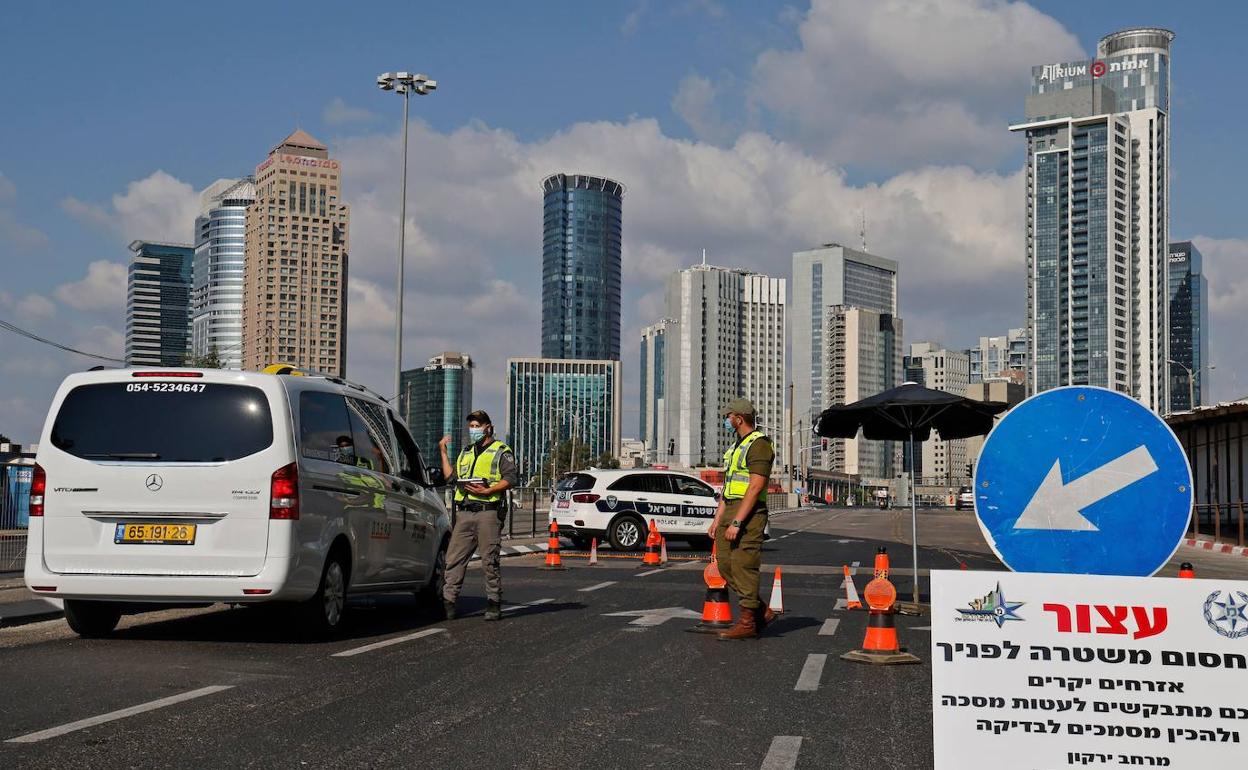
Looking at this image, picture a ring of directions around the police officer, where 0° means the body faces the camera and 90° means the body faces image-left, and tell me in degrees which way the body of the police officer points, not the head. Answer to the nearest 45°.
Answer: approximately 45°

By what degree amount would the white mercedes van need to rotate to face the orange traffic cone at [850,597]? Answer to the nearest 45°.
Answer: approximately 45° to its right

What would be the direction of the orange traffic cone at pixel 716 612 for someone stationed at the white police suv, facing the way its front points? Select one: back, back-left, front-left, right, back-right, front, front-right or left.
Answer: back-right

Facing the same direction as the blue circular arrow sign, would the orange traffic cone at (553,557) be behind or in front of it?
behind

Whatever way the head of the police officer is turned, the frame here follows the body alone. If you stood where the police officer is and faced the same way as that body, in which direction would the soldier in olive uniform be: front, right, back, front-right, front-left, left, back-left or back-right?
left

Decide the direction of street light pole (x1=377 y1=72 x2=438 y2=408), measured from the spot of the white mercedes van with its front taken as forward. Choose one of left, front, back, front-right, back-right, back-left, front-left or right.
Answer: front-left

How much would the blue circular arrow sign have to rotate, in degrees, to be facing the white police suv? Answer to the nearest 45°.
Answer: approximately 135° to its right

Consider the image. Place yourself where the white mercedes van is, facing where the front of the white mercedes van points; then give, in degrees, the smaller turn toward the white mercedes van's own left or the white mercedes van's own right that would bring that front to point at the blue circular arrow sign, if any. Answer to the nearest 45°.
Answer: approximately 90° to the white mercedes van's own right

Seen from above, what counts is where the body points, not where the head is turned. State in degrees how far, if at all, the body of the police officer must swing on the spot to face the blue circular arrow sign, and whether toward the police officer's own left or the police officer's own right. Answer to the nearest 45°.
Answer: approximately 45° to the police officer's own left

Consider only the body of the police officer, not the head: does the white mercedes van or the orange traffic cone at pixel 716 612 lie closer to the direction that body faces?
the white mercedes van

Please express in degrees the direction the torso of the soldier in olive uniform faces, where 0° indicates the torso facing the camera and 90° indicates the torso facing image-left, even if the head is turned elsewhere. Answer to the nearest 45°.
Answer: approximately 90°

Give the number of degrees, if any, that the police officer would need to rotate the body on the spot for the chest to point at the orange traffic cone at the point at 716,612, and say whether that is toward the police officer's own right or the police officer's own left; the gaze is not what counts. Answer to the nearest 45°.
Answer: approximately 90° to the police officer's own left

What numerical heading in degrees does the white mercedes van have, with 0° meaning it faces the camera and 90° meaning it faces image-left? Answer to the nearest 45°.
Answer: approximately 225°
